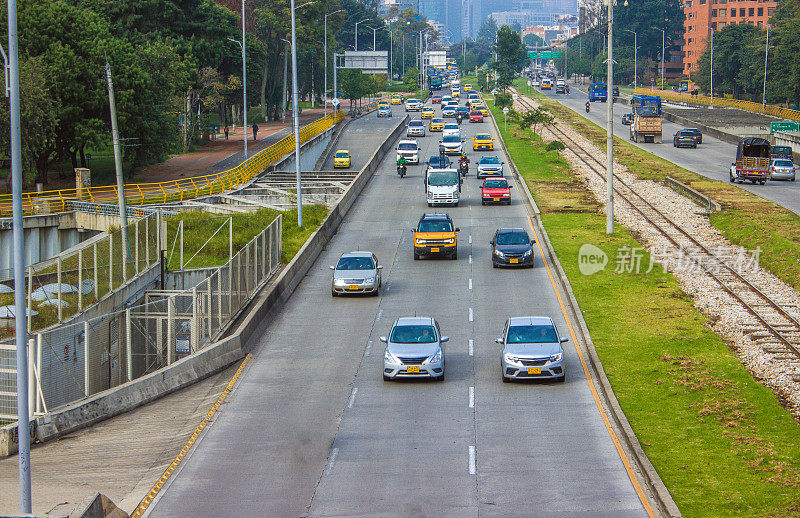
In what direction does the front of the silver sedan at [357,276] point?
toward the camera

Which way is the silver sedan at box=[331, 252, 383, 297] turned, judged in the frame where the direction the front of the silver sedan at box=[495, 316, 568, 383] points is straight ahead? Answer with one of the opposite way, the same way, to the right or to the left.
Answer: the same way

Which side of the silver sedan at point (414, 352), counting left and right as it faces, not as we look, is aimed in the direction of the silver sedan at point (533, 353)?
left

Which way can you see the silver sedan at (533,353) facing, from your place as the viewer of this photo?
facing the viewer

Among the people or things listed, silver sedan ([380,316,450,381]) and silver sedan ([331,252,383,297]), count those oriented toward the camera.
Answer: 2

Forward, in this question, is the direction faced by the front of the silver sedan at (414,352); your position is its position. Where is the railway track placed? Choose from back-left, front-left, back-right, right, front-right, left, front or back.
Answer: back-left

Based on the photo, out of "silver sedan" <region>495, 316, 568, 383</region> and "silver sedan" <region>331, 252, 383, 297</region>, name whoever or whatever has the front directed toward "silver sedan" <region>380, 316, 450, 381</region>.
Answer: "silver sedan" <region>331, 252, 383, 297</region>

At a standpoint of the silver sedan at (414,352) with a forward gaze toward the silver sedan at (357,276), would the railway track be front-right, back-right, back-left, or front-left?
front-right

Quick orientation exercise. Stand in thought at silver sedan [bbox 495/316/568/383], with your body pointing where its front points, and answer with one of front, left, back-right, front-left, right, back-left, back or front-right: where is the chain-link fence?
right

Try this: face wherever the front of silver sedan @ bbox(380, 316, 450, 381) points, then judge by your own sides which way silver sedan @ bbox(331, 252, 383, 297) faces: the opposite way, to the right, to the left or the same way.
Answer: the same way

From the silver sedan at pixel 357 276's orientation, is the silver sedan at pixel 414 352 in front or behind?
in front

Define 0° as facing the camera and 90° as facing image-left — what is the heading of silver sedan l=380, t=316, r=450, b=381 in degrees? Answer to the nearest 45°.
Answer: approximately 0°
